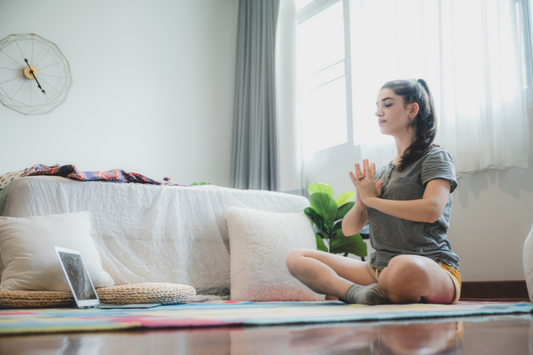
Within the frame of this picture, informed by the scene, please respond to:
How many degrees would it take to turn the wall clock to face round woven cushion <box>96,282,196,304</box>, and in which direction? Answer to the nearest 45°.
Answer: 0° — it already faces it

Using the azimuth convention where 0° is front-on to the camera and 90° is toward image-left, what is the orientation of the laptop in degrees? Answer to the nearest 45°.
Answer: approximately 270°

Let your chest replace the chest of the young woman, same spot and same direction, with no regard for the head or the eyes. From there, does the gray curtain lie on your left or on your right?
on your right

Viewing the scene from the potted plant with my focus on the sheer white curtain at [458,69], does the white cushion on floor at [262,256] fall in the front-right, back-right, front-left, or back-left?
back-right

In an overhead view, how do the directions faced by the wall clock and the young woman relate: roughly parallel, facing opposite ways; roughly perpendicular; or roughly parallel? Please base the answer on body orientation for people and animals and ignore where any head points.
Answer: roughly perpendicular

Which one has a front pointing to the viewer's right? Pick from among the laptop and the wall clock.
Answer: the laptop

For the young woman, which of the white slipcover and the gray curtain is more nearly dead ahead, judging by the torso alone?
the white slipcover

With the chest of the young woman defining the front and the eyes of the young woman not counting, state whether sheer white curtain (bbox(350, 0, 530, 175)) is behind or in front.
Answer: behind

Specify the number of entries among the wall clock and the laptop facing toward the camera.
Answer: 1

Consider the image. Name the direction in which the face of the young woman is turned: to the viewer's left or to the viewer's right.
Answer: to the viewer's left

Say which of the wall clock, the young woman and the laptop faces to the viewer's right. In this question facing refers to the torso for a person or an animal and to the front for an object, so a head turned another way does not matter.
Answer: the laptop

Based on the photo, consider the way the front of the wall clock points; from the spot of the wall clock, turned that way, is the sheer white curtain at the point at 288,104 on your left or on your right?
on your left

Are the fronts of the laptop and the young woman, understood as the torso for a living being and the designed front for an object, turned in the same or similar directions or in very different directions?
very different directions

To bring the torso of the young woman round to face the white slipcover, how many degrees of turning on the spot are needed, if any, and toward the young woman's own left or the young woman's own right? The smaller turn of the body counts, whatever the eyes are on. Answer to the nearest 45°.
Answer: approximately 45° to the young woman's own right
